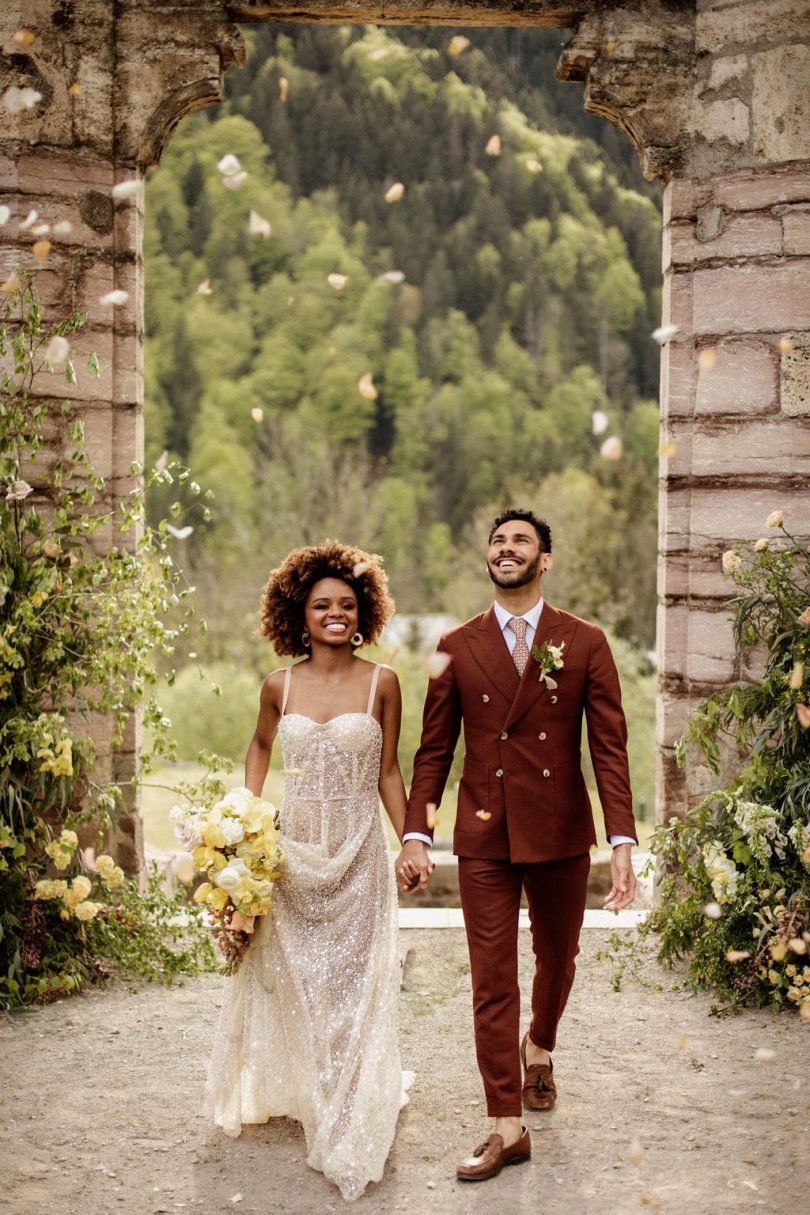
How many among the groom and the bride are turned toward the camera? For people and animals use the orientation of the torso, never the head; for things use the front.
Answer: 2

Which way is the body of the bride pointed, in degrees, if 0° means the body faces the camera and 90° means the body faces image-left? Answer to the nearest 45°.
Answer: approximately 0°

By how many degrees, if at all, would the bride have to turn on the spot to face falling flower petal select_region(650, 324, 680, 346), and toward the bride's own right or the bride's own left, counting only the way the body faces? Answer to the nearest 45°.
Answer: approximately 135° to the bride's own left

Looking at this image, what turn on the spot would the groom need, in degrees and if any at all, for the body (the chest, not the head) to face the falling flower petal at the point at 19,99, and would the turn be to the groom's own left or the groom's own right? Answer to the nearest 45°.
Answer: approximately 135° to the groom's own right

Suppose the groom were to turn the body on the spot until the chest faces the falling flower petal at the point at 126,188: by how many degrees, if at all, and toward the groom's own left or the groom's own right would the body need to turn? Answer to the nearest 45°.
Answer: approximately 135° to the groom's own right

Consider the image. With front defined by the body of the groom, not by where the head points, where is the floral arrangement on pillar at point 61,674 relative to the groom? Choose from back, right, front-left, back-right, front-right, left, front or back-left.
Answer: back-right
